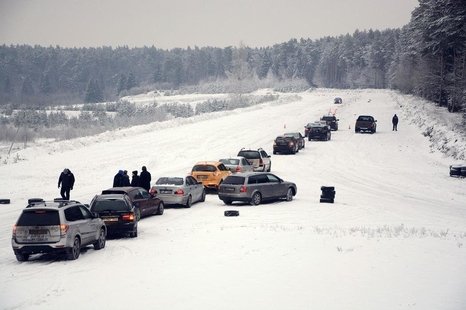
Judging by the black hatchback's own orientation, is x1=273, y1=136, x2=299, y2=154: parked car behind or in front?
in front

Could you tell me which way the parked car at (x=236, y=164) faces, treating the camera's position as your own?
facing away from the viewer and to the right of the viewer

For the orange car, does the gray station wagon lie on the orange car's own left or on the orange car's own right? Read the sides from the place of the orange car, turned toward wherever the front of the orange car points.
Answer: on the orange car's own right

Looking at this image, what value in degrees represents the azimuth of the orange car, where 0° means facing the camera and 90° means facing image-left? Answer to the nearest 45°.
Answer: approximately 225°

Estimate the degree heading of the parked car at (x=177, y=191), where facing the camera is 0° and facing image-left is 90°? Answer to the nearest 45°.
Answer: approximately 225°

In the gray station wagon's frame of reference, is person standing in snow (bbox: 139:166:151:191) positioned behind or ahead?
behind

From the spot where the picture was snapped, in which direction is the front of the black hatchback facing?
facing away from the viewer

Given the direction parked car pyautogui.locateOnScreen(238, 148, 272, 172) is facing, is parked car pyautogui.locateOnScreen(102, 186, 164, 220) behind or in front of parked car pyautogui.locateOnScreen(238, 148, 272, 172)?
behind

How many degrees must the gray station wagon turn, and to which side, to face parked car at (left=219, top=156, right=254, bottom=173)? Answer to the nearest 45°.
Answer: approximately 45° to its left

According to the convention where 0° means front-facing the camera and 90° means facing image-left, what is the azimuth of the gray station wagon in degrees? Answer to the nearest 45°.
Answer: approximately 225°

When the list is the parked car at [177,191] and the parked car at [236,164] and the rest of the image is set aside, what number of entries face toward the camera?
0

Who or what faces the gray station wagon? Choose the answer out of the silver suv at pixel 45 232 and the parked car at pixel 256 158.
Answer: the silver suv

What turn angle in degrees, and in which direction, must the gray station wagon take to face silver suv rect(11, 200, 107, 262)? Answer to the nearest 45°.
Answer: approximately 180°
